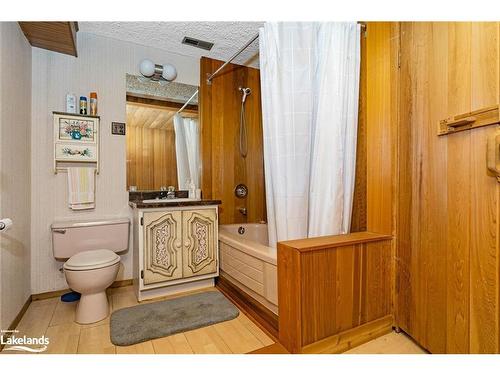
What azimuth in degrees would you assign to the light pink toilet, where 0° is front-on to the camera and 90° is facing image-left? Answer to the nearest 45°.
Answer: approximately 0°

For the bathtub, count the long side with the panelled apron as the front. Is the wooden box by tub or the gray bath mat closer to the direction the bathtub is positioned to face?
the gray bath mat

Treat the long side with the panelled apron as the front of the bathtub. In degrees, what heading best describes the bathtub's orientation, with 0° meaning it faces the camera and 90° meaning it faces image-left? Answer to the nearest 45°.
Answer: approximately 45°

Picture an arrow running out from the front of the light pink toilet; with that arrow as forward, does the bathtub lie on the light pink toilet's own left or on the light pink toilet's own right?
on the light pink toilet's own left

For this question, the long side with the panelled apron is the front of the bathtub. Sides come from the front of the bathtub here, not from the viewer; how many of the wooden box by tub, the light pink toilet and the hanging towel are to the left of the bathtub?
1

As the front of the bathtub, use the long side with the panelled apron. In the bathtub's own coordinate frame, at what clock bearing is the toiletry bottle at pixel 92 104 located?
The toiletry bottle is roughly at 2 o'clock from the bathtub.

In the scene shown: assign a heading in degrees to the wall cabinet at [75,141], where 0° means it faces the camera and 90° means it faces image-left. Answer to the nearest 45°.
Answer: approximately 0°

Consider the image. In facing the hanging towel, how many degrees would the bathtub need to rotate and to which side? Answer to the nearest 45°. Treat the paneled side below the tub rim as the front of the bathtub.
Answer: approximately 45° to its right

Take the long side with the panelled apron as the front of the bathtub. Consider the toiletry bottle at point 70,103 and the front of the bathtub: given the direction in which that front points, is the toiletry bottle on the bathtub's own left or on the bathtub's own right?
on the bathtub's own right

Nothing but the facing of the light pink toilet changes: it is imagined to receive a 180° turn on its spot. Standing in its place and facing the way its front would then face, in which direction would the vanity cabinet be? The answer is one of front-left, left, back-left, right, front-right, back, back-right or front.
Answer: right
